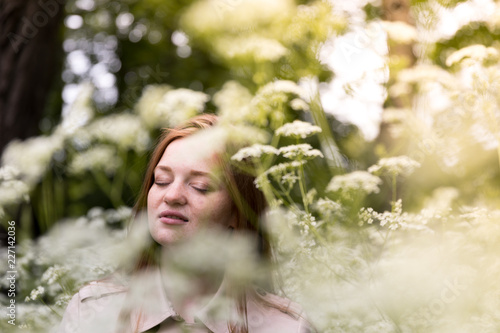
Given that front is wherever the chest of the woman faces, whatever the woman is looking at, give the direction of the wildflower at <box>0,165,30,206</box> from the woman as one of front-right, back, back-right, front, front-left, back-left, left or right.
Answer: back-right

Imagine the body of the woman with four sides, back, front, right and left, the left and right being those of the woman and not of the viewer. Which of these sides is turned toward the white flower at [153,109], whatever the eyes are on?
back

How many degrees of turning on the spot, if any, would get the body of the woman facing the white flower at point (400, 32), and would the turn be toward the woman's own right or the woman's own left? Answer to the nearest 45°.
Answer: approximately 135° to the woman's own left

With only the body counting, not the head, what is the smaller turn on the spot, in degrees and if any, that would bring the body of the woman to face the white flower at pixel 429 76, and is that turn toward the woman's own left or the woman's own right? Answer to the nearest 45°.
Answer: approximately 90° to the woman's own left

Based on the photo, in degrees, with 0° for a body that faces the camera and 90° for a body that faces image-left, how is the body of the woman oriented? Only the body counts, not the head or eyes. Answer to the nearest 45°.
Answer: approximately 0°

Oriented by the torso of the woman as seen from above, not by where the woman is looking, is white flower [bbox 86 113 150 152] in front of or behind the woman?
behind
